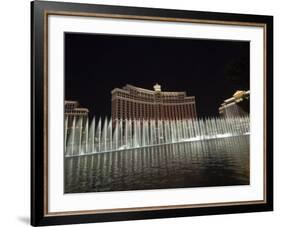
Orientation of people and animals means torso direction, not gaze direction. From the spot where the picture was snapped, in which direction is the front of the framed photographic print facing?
facing the viewer and to the right of the viewer
